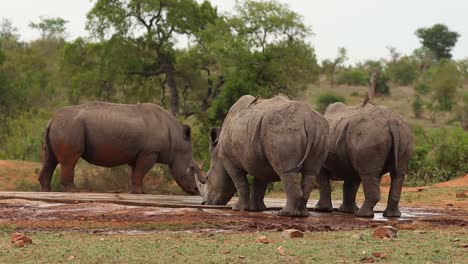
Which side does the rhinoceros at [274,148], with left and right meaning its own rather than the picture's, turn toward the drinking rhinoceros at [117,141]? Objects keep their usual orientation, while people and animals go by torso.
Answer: front

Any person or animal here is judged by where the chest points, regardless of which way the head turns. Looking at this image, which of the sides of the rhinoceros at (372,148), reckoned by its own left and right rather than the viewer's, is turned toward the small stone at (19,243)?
left

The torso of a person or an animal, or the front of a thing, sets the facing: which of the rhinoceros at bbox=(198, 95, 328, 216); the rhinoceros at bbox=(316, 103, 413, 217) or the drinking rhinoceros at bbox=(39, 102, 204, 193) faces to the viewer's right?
the drinking rhinoceros

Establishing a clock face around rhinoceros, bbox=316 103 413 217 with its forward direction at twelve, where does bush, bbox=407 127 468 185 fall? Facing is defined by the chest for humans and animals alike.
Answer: The bush is roughly at 2 o'clock from the rhinoceros.

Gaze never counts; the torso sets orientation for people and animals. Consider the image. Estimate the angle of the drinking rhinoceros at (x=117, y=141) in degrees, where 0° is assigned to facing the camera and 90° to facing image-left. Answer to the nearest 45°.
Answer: approximately 270°

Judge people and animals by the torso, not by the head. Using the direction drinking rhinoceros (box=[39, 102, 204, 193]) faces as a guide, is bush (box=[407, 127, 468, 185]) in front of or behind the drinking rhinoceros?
in front

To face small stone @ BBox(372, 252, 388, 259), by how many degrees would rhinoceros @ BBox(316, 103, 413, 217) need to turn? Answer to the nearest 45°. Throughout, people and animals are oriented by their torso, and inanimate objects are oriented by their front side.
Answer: approximately 135° to its left

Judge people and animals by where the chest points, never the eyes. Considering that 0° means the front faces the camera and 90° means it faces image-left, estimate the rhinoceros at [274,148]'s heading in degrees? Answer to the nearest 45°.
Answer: approximately 135°

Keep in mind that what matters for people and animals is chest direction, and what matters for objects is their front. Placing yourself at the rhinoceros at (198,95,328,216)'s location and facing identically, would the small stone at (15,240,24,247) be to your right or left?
on your left

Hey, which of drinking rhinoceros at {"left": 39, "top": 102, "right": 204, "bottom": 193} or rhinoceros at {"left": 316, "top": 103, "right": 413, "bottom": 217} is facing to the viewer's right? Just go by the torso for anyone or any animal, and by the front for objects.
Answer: the drinking rhinoceros

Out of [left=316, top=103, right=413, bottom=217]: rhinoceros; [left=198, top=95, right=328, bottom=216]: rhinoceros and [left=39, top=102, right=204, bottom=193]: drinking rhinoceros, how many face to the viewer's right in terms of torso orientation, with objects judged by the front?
1

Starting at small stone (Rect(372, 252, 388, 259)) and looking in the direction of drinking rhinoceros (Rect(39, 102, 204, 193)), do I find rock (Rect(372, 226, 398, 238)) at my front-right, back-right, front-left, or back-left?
front-right

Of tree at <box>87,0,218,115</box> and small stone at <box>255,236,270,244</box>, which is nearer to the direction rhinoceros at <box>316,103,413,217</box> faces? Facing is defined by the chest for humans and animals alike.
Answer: the tree

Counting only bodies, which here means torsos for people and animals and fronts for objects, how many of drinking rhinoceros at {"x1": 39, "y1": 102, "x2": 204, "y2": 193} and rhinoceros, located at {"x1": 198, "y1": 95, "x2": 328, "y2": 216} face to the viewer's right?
1

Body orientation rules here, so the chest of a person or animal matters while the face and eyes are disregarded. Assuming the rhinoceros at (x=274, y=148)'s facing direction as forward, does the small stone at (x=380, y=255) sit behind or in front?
behind
